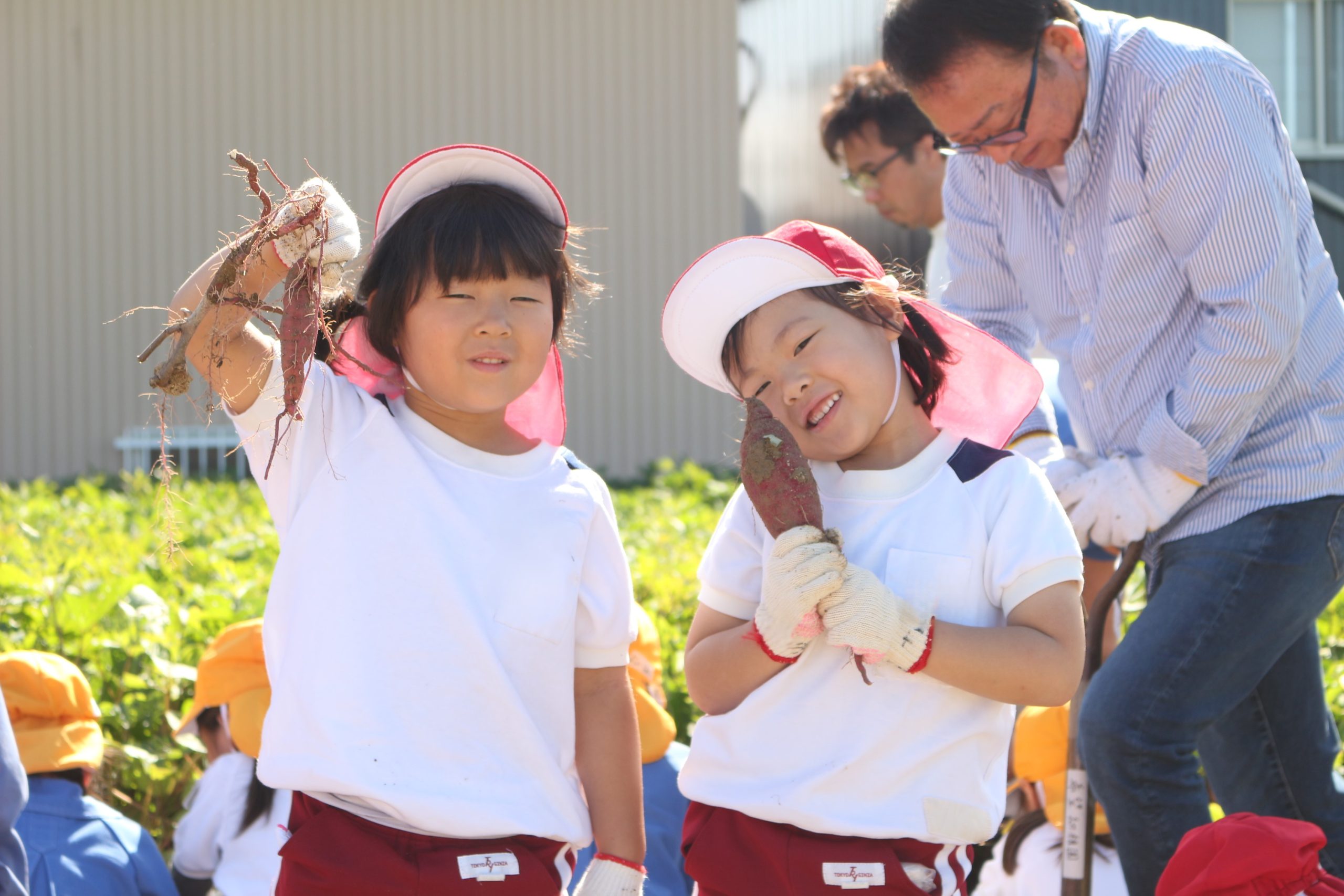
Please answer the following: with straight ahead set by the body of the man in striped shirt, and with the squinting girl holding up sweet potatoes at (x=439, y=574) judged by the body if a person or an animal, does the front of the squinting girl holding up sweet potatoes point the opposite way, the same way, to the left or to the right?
to the left

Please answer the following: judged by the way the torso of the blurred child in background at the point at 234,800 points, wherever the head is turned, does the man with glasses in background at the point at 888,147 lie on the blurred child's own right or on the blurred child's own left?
on the blurred child's own right

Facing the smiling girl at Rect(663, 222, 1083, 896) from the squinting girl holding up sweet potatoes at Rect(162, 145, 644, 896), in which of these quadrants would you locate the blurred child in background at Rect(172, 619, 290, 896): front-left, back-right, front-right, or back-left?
back-left

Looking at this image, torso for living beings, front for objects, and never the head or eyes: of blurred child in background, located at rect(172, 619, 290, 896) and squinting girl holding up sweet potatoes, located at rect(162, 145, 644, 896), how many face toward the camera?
1

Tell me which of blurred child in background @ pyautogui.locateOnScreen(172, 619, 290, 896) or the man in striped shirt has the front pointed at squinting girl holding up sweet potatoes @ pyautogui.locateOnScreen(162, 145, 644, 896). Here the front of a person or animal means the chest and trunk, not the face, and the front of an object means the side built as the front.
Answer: the man in striped shirt

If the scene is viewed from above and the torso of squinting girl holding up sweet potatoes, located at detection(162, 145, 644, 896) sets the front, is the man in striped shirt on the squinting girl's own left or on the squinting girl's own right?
on the squinting girl's own left

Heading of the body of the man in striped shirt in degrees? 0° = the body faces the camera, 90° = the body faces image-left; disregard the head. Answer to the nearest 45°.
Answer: approximately 45°

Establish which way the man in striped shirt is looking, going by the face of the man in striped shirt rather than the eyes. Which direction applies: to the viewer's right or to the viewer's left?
to the viewer's left

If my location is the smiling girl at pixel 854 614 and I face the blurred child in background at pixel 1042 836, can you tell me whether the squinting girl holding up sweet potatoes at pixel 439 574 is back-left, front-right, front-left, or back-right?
back-left

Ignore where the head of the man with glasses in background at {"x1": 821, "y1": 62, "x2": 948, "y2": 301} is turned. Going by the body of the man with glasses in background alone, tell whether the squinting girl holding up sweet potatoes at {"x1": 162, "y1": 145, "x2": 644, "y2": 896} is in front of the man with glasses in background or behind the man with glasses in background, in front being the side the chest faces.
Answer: in front

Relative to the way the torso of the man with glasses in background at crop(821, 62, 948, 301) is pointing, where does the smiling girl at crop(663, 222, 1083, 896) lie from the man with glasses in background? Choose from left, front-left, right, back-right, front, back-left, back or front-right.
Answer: front-left
